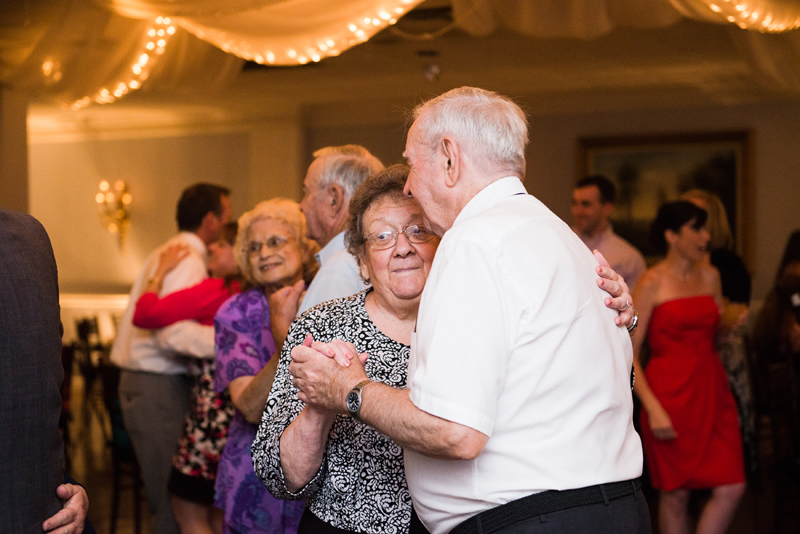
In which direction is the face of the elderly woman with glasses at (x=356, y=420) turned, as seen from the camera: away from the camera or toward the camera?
toward the camera

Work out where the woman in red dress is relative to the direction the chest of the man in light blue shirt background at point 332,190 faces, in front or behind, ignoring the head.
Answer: behind

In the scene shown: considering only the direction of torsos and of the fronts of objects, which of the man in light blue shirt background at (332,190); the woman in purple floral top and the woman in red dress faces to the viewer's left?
the man in light blue shirt background

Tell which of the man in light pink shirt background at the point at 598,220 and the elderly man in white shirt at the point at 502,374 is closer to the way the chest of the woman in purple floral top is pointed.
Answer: the elderly man in white shirt

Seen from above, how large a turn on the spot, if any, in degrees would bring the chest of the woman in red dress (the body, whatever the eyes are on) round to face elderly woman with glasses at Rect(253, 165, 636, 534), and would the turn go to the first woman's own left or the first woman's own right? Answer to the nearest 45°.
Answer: approximately 45° to the first woman's own right

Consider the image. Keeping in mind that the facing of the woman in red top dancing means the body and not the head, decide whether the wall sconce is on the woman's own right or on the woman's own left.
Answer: on the woman's own right

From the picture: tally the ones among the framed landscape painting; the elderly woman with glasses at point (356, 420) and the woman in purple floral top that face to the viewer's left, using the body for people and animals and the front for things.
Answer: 0

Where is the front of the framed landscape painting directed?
toward the camera

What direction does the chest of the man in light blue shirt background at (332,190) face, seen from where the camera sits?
to the viewer's left

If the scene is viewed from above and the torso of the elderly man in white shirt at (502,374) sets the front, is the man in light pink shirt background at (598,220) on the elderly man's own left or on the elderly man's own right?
on the elderly man's own right

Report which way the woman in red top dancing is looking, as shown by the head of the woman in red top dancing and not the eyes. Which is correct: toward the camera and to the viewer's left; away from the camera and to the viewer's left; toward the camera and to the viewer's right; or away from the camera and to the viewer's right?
toward the camera and to the viewer's left

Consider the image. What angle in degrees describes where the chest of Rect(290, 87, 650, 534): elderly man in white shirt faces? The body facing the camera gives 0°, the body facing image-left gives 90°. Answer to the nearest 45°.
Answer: approximately 135°

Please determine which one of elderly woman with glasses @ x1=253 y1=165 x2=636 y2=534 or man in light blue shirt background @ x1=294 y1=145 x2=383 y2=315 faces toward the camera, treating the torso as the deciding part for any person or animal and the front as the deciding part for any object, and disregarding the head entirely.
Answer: the elderly woman with glasses

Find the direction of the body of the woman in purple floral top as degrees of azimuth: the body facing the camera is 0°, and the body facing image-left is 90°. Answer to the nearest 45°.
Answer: approximately 315°

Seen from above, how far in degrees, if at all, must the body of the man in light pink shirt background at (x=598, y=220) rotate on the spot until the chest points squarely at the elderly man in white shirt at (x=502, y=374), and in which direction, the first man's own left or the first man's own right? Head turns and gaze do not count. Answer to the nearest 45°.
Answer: approximately 45° to the first man's own left

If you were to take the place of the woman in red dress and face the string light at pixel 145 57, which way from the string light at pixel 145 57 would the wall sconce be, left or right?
right
